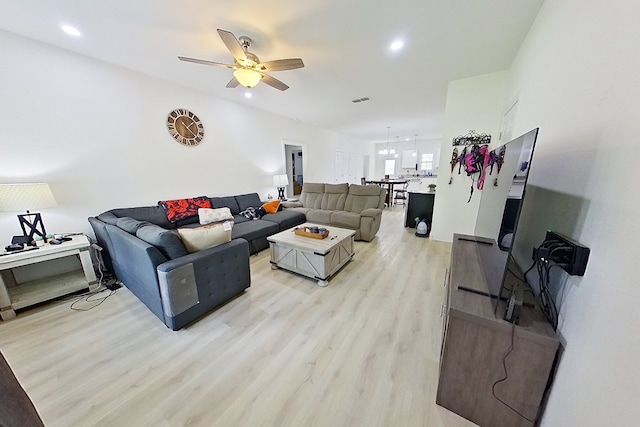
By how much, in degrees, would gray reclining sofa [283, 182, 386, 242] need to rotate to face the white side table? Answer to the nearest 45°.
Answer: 0° — it already faces it

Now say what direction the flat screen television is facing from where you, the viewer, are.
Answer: facing to the left of the viewer

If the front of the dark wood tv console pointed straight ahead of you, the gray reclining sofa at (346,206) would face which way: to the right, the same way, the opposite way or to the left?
to the left

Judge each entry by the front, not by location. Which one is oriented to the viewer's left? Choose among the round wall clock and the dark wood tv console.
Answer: the dark wood tv console

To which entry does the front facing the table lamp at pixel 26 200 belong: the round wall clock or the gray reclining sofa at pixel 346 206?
the gray reclining sofa

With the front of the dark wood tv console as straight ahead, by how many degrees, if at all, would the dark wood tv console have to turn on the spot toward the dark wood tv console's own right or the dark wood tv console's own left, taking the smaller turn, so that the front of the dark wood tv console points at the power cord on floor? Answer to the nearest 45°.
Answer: approximately 45° to the dark wood tv console's own left

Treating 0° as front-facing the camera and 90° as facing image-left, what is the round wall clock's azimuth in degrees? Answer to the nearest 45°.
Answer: approximately 315°

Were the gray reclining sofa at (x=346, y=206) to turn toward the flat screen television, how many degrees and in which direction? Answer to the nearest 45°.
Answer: approximately 45° to its left

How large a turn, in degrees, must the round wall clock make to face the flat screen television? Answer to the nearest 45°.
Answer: approximately 45° to its right

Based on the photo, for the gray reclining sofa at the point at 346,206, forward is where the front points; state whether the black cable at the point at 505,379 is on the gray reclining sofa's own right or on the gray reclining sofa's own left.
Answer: on the gray reclining sofa's own left

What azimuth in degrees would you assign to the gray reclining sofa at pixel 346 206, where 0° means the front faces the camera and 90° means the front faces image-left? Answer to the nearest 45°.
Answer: approximately 45°

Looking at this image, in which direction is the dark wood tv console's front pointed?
to the viewer's left

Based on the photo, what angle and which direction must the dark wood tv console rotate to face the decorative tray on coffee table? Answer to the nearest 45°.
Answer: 0° — it already faces it
